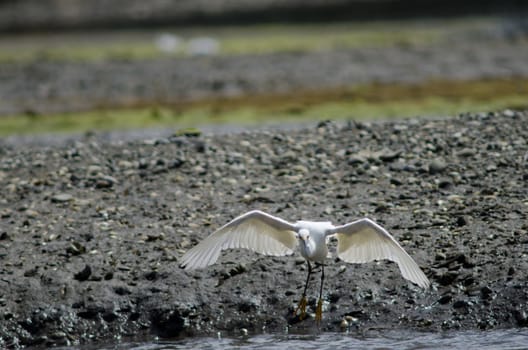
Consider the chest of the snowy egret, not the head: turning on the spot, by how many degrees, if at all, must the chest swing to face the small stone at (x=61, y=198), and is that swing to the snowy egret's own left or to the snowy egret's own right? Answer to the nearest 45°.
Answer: approximately 135° to the snowy egret's own right

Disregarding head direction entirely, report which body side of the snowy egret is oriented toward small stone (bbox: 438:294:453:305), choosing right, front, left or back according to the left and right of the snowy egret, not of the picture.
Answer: left

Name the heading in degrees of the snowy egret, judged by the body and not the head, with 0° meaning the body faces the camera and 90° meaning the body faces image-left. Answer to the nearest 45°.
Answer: approximately 0°

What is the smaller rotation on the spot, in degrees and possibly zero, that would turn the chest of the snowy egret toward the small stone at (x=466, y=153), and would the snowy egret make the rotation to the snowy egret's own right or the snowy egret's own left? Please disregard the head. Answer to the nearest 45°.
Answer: approximately 135° to the snowy egret's own left

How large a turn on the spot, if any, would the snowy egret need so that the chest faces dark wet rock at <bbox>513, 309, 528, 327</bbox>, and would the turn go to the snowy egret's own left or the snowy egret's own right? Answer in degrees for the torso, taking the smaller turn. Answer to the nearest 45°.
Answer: approximately 90° to the snowy egret's own left

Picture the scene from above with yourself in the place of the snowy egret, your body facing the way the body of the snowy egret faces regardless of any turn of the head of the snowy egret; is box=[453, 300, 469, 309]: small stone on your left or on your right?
on your left
